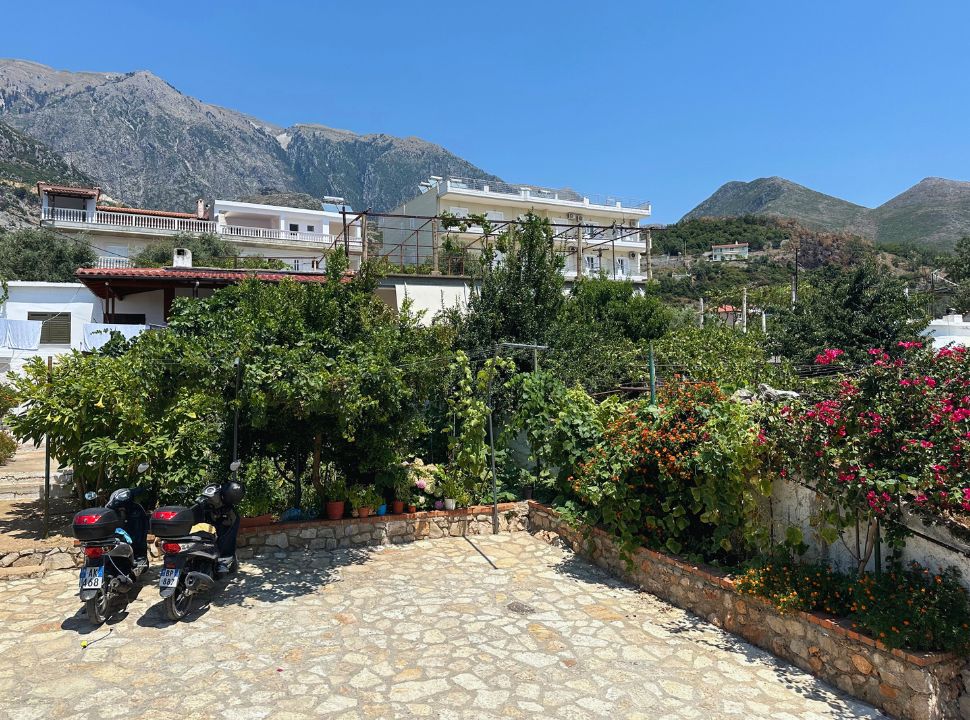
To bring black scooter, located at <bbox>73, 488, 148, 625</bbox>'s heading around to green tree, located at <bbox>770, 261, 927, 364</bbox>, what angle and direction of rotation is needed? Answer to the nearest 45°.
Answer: approximately 45° to its right

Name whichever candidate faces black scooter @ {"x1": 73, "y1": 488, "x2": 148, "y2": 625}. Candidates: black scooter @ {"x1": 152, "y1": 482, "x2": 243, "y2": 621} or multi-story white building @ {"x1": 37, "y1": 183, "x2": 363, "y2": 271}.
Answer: the multi-story white building

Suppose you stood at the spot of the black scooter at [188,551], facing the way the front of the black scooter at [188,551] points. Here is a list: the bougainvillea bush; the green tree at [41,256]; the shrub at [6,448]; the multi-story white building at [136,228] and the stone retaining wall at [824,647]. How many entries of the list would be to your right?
2

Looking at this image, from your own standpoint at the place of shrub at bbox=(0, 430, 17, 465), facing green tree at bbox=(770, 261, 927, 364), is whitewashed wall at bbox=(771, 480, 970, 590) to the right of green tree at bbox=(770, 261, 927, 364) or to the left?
right

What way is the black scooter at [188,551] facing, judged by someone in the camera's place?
facing away from the viewer and to the right of the viewer

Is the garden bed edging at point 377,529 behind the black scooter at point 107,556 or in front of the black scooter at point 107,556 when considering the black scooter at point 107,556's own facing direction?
in front

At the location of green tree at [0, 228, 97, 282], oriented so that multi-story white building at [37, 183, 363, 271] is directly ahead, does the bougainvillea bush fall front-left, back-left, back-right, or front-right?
back-right

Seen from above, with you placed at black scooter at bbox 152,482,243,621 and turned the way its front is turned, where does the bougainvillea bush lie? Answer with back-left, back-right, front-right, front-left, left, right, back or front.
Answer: right

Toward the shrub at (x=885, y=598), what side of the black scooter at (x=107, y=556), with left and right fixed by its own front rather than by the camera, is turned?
right

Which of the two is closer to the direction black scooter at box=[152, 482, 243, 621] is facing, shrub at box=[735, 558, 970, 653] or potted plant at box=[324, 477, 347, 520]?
the potted plant

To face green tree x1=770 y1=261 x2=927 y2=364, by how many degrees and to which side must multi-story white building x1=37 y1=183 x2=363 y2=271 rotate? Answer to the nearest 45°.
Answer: approximately 45° to its left

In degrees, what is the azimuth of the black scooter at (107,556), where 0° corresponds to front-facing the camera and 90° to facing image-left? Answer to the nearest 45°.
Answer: approximately 225°

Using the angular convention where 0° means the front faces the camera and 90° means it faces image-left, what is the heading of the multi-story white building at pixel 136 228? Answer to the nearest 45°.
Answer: approximately 0°
